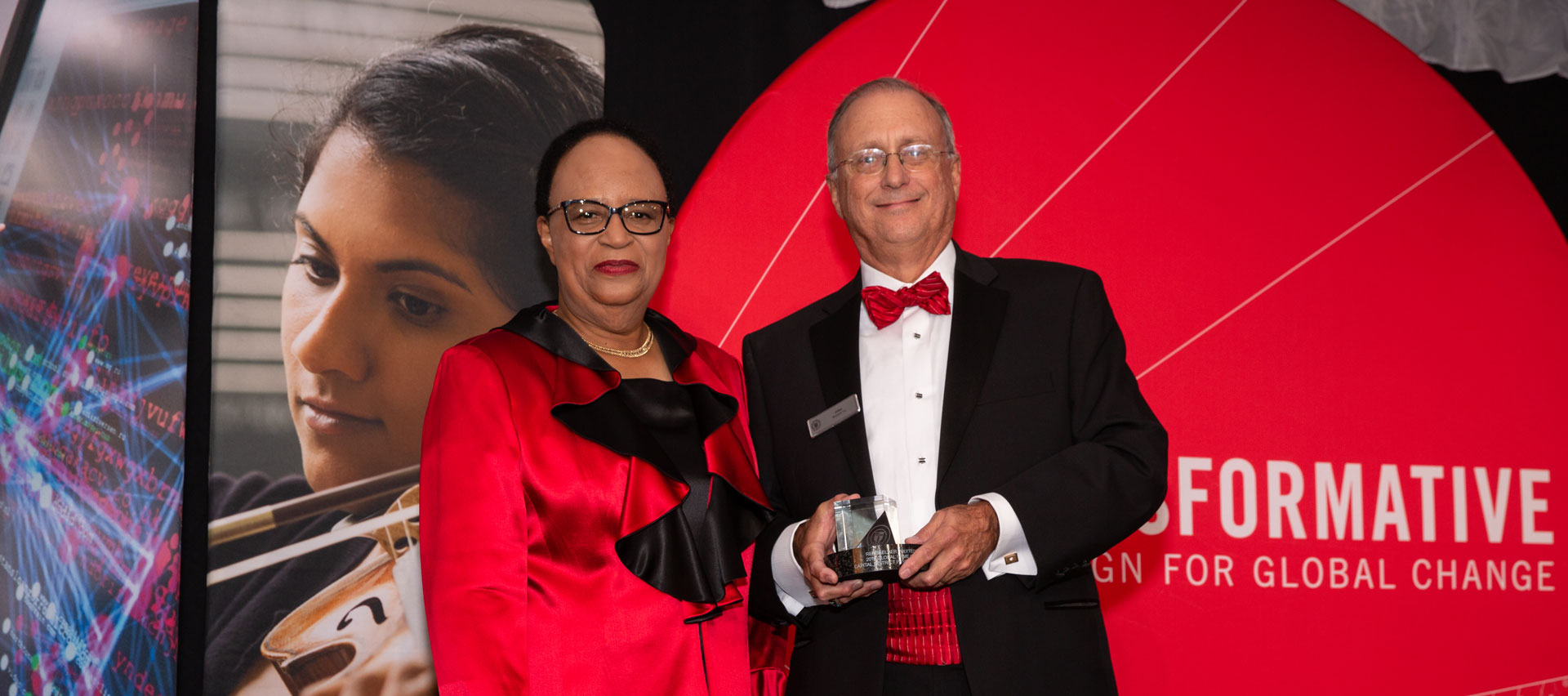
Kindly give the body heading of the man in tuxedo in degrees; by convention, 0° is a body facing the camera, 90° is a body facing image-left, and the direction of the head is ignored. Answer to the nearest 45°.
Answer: approximately 0°

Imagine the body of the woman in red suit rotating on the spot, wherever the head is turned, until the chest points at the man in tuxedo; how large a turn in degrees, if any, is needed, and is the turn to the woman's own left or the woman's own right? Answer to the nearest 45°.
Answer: approximately 45° to the woman's own left

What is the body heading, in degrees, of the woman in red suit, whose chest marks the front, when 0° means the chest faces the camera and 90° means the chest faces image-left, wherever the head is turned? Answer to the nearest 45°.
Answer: approximately 315°

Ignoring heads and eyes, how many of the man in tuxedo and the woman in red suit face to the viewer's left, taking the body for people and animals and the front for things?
0

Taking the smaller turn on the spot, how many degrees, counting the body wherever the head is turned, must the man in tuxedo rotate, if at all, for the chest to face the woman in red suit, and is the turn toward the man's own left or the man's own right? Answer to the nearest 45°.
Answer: approximately 90° to the man's own right
